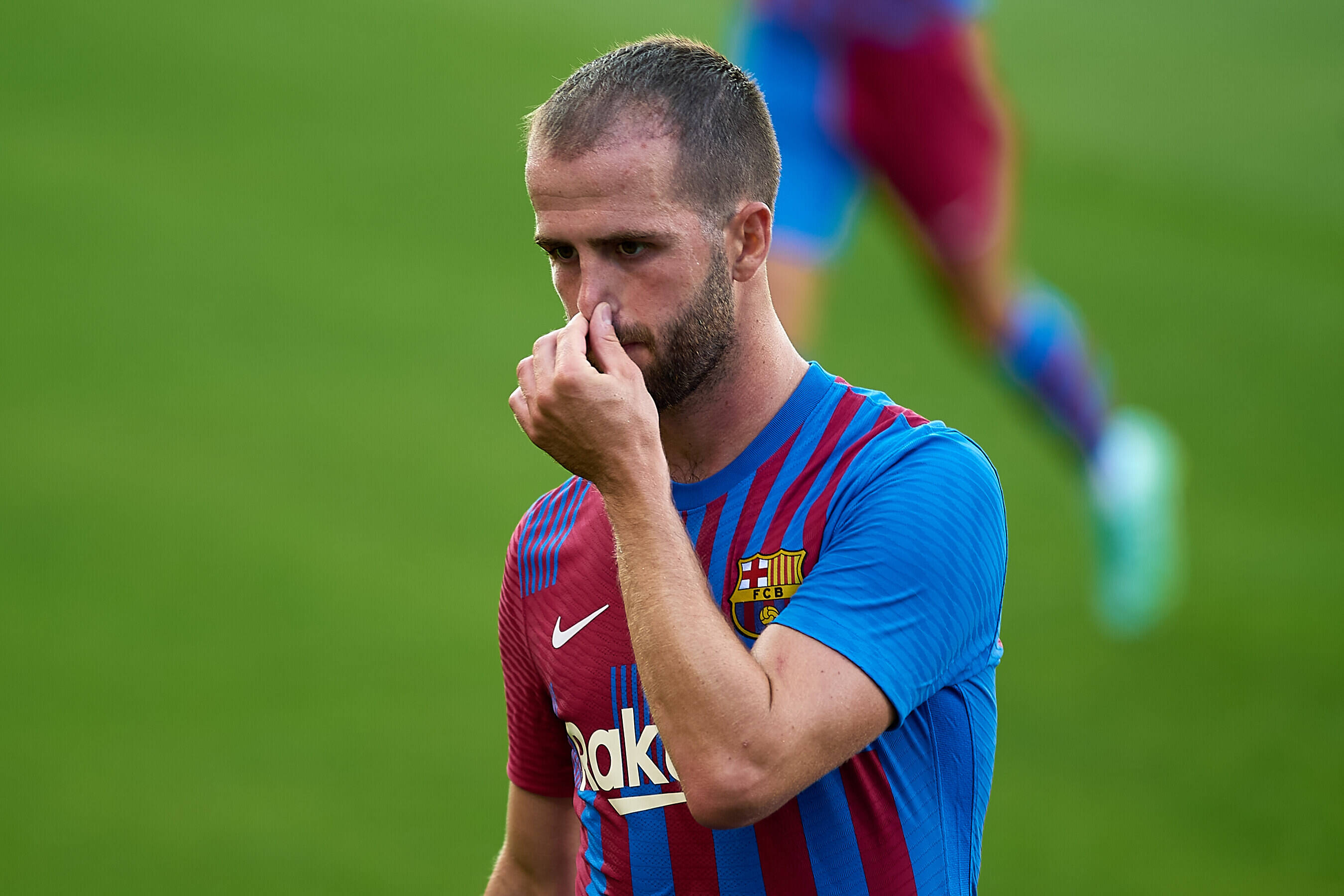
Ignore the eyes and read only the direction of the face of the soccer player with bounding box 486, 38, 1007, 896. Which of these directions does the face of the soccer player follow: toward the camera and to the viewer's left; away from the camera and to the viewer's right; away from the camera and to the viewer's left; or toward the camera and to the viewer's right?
toward the camera and to the viewer's left

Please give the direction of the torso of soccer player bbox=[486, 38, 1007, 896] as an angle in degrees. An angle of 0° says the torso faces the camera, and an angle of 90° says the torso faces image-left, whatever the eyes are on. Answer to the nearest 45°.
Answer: approximately 45°

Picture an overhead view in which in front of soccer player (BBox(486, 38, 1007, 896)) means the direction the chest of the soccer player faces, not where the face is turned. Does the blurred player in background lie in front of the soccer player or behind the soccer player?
behind
